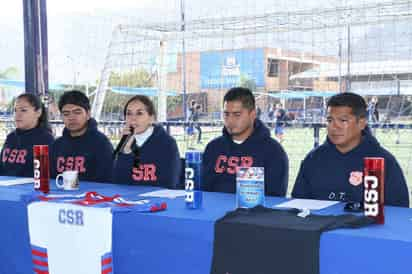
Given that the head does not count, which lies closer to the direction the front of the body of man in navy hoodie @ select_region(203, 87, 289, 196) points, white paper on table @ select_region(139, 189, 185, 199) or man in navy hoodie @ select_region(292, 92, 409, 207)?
the white paper on table

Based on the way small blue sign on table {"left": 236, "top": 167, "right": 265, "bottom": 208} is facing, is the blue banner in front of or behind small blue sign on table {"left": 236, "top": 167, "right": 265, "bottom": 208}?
behind

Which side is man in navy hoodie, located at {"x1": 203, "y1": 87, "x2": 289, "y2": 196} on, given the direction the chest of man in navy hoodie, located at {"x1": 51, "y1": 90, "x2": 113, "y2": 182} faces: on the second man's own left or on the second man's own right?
on the second man's own left

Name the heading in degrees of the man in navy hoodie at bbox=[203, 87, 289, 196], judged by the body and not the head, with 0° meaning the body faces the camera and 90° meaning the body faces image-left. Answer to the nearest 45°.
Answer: approximately 45°

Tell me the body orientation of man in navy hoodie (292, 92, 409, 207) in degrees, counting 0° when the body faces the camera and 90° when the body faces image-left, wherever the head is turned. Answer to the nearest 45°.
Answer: approximately 45°

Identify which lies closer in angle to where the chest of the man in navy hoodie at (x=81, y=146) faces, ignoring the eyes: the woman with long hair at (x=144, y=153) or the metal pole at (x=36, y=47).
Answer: the woman with long hair

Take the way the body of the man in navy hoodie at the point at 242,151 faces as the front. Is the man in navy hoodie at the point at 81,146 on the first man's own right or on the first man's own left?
on the first man's own right
